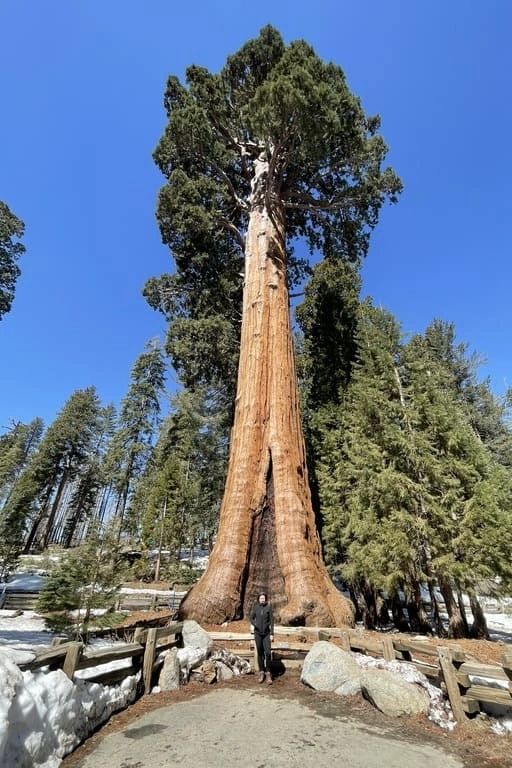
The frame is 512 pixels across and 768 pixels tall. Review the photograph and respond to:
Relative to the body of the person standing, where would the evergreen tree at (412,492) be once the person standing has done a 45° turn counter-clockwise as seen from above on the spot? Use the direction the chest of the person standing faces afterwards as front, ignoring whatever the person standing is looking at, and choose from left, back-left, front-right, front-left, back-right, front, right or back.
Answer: left

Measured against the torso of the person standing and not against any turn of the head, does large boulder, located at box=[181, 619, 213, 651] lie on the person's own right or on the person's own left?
on the person's own right

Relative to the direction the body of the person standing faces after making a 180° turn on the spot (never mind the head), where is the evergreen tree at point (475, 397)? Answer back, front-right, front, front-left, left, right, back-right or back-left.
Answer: front-right

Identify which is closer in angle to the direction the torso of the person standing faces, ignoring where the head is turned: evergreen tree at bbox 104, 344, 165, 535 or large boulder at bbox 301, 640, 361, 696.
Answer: the large boulder

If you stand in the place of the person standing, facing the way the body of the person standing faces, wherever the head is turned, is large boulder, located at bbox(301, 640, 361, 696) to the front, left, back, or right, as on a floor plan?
left

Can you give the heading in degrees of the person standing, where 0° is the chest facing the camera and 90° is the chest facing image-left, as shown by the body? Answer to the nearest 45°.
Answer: approximately 0°

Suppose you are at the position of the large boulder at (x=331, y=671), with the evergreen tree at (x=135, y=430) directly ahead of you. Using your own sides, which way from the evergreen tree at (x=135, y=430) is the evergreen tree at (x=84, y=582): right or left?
left

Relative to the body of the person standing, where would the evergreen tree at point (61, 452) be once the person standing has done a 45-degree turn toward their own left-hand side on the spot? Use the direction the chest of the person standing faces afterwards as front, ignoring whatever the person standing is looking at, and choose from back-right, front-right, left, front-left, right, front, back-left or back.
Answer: back

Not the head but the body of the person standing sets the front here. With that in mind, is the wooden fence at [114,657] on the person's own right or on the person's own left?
on the person's own right

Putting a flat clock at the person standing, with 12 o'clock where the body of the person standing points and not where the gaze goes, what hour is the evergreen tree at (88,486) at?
The evergreen tree is roughly at 5 o'clock from the person standing.

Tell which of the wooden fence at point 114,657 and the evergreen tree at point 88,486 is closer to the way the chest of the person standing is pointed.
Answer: the wooden fence

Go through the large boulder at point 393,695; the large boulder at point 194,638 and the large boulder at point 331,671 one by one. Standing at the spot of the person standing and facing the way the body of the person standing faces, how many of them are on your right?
1

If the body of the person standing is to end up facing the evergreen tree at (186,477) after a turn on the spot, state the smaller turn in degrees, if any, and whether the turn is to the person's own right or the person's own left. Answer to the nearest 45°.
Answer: approximately 180°

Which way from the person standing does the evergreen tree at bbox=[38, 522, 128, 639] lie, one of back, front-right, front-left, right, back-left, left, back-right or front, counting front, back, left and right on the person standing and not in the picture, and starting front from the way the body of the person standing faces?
right
